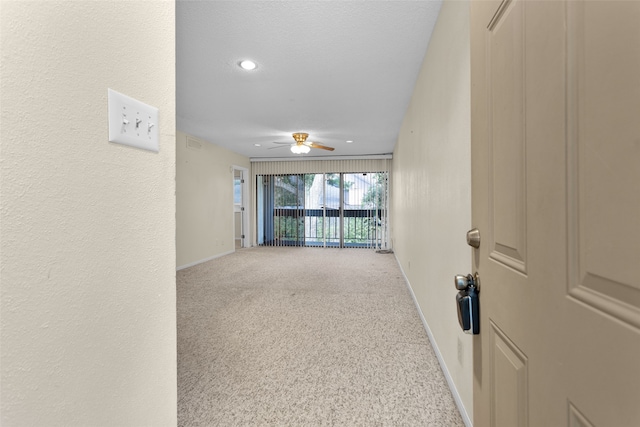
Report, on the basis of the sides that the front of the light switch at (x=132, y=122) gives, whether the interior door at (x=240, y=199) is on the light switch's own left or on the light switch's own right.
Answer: on the light switch's own left

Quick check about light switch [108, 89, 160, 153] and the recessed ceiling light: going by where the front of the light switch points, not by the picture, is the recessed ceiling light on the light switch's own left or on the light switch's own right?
on the light switch's own left

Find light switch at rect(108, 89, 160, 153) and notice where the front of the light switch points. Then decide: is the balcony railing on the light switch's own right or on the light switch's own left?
on the light switch's own left

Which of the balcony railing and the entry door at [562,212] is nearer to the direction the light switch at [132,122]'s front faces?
the entry door

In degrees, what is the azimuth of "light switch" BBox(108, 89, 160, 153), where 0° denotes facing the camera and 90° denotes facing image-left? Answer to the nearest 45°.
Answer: approximately 315°

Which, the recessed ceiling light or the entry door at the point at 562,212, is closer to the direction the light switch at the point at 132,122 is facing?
the entry door

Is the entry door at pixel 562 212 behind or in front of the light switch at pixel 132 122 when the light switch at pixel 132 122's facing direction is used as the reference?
in front
